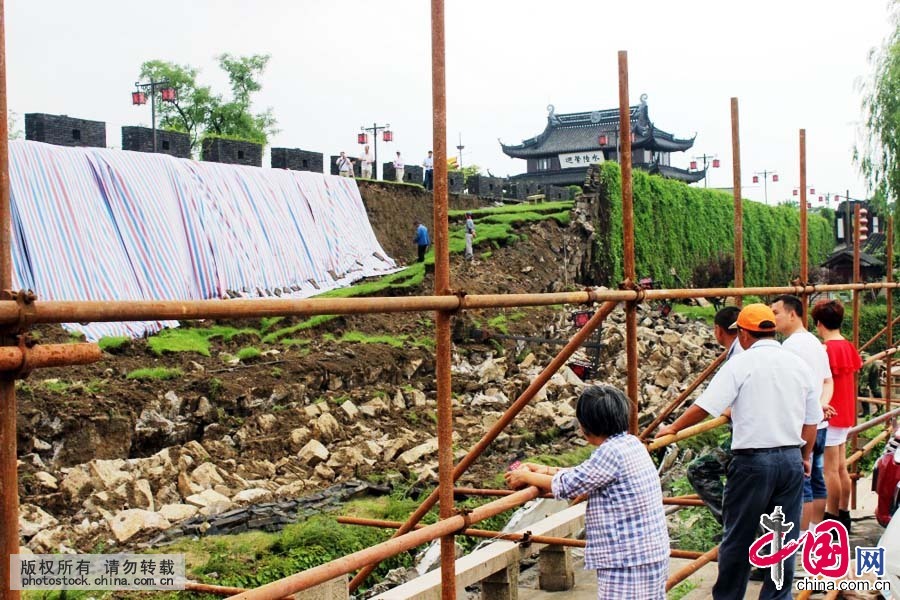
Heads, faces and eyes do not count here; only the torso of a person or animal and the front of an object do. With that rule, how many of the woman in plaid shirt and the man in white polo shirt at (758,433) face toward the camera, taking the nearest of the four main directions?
0

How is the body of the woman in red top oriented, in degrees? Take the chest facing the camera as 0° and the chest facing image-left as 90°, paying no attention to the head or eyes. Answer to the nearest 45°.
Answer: approximately 135°

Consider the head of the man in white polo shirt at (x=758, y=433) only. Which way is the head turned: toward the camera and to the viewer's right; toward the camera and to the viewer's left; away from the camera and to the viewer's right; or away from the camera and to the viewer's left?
away from the camera and to the viewer's left

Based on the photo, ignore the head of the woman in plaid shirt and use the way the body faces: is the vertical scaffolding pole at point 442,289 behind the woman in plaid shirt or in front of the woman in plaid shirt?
in front

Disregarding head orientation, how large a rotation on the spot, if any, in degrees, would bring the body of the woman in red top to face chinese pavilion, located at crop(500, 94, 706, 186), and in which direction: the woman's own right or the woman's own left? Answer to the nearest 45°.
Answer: approximately 45° to the woman's own right

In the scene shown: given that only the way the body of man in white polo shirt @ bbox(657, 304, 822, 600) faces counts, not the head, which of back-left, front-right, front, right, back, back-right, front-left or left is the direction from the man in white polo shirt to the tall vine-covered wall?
front-right

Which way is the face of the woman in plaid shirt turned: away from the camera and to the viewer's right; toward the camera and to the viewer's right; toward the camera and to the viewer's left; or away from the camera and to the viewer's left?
away from the camera and to the viewer's left

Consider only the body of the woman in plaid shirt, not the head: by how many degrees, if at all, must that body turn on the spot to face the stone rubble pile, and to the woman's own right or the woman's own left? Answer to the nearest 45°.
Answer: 0° — they already face it

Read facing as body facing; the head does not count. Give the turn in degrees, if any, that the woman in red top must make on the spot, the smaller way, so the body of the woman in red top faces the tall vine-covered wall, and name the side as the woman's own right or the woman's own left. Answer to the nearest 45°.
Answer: approximately 45° to the woman's own right

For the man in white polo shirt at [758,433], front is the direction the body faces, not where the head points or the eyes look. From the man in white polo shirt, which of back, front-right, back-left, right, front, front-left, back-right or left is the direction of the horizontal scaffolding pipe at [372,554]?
left

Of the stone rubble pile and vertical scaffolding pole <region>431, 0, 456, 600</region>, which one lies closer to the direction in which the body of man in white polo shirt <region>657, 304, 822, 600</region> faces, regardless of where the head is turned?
the stone rubble pile

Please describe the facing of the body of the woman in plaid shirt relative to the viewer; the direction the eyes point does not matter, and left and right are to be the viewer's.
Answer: facing away from the viewer and to the left of the viewer
